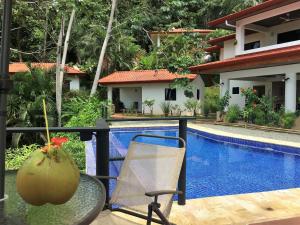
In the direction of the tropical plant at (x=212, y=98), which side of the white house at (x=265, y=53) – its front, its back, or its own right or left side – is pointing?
right

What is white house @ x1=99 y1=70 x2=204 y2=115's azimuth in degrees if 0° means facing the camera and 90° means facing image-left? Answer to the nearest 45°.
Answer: approximately 0°

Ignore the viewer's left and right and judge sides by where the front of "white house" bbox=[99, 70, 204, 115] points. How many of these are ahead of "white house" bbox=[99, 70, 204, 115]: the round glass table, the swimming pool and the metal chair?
3

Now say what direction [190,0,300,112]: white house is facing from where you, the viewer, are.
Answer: facing the viewer and to the left of the viewer

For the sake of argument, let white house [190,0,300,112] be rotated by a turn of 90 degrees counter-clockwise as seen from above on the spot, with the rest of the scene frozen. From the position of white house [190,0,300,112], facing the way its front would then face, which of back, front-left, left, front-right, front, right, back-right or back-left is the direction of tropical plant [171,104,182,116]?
back

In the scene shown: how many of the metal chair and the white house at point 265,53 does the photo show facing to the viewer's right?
0

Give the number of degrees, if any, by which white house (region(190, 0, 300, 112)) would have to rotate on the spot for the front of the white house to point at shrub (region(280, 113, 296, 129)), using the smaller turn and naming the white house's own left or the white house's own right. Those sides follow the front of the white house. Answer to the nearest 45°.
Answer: approximately 45° to the white house's own left

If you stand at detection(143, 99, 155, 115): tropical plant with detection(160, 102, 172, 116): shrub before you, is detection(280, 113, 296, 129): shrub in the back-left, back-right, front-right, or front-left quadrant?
front-right

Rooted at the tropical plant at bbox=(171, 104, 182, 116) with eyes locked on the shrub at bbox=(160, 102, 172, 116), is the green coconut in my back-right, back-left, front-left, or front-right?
front-left
